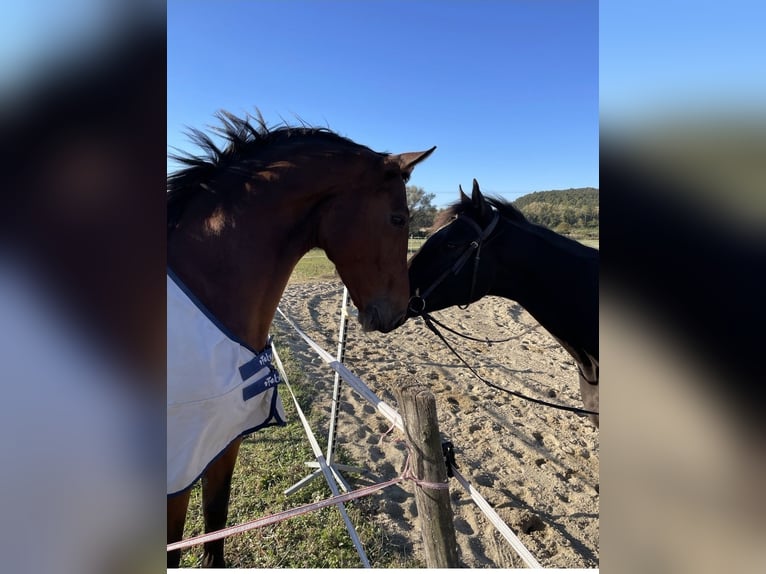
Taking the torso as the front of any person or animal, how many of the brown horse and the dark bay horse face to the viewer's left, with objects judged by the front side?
1

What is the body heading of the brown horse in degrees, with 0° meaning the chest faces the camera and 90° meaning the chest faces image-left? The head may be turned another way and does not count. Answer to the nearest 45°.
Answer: approximately 270°

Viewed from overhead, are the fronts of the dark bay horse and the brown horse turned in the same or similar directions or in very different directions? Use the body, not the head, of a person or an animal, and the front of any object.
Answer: very different directions

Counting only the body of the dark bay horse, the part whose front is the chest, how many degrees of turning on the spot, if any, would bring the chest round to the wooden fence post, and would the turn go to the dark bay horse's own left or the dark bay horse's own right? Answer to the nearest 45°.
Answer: approximately 90° to the dark bay horse's own left

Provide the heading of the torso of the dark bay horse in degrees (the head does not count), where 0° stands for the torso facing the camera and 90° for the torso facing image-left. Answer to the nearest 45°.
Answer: approximately 90°

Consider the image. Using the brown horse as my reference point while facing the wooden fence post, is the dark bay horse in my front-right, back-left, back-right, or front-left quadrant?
front-left

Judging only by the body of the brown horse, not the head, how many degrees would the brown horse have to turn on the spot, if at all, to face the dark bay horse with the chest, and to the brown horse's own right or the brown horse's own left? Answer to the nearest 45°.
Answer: approximately 45° to the brown horse's own left
